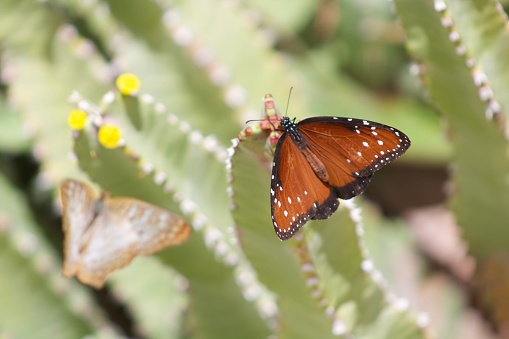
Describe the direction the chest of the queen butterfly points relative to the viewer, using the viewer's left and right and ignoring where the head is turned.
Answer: facing away from the viewer and to the left of the viewer
